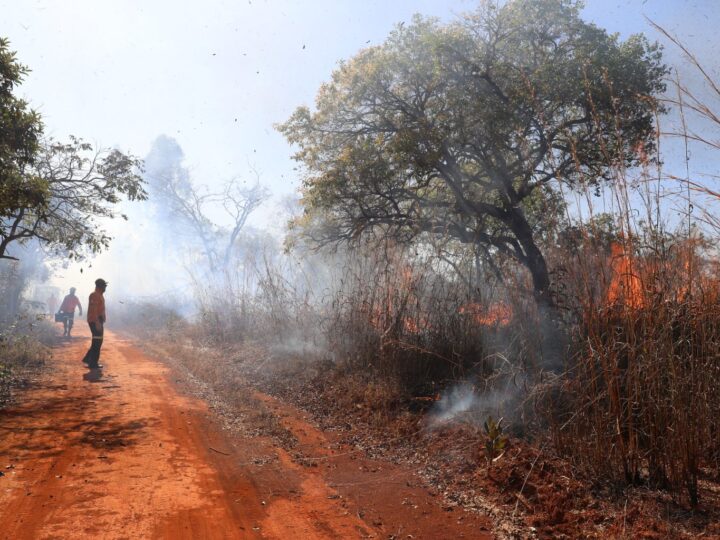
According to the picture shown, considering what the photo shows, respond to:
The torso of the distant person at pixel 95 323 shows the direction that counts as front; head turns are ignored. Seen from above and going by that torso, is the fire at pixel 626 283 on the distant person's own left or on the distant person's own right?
on the distant person's own right

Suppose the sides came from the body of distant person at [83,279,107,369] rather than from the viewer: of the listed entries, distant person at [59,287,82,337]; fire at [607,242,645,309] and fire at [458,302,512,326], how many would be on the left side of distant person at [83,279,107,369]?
1

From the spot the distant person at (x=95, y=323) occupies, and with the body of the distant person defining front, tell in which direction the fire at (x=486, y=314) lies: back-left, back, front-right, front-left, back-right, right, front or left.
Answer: front-right

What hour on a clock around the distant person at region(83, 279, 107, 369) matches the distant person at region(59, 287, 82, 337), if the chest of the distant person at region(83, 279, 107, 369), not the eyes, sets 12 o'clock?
the distant person at region(59, 287, 82, 337) is roughly at 9 o'clock from the distant person at region(83, 279, 107, 369).

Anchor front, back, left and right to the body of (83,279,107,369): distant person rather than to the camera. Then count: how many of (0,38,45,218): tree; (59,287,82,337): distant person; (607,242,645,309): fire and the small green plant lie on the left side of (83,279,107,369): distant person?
1

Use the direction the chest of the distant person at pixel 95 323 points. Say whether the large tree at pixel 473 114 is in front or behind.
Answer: in front

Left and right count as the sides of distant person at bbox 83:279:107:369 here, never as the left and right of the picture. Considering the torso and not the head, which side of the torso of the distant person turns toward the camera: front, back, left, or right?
right

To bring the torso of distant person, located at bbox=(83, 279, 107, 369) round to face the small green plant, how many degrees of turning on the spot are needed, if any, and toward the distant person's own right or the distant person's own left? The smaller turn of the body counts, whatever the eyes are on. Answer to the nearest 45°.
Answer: approximately 90° to the distant person's own right

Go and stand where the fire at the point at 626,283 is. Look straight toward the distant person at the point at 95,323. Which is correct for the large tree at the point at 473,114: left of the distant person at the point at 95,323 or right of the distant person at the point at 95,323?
right
